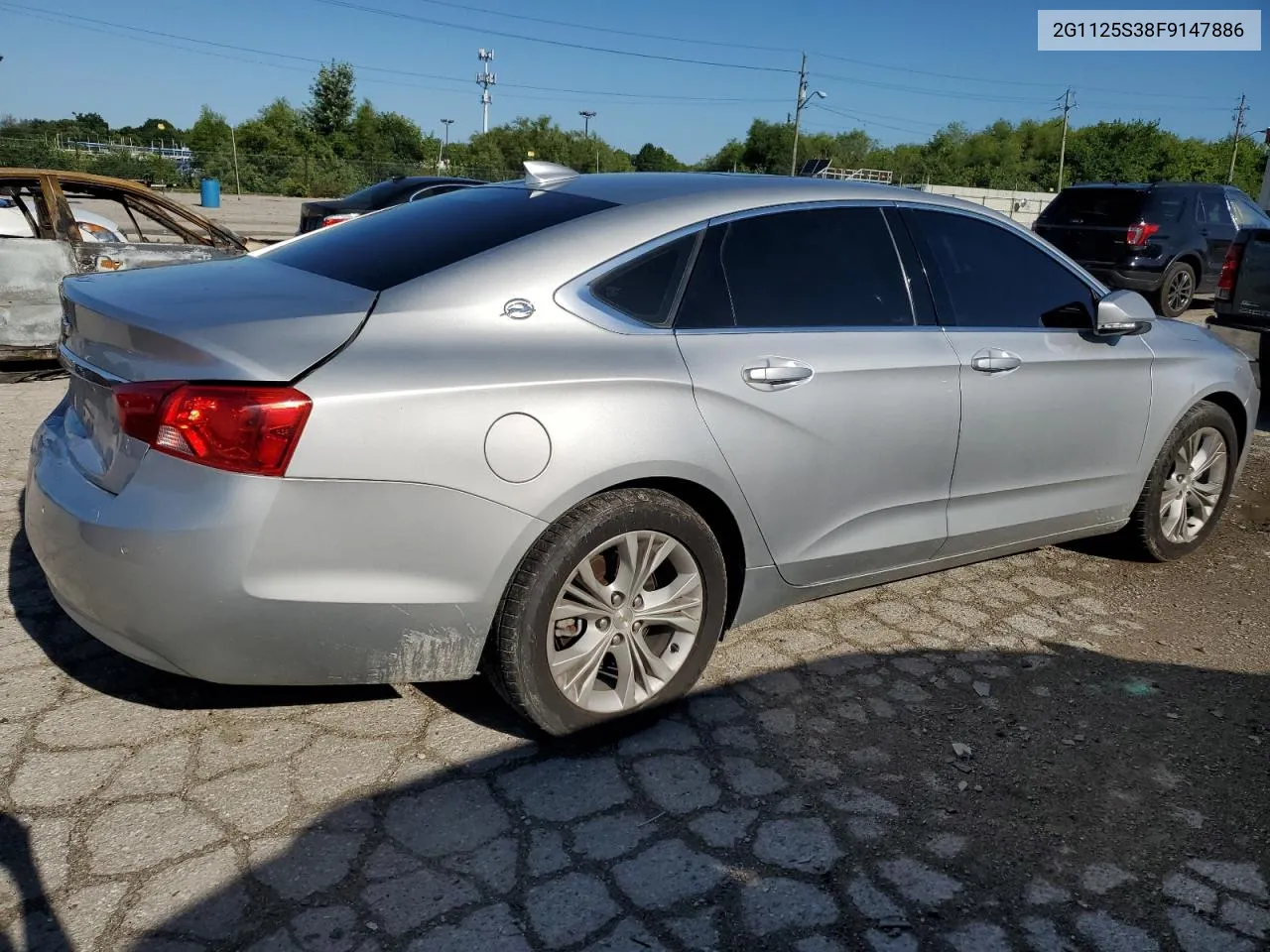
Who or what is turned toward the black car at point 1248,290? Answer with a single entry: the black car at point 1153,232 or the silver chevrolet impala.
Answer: the silver chevrolet impala

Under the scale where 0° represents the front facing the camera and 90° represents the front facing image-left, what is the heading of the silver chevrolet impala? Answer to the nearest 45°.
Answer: approximately 225°

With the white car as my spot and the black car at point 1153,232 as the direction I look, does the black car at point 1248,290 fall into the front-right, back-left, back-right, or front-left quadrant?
front-right

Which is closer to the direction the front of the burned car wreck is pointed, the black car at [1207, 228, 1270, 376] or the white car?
the black car

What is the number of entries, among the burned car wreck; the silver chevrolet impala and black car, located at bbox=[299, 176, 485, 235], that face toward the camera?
0

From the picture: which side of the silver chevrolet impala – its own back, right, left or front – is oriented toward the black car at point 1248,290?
front

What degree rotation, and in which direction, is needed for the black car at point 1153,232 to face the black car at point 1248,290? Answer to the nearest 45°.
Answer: approximately 135° to its right

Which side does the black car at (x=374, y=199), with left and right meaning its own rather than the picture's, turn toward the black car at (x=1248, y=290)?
right

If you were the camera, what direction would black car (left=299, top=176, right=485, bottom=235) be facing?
facing away from the viewer and to the right of the viewer

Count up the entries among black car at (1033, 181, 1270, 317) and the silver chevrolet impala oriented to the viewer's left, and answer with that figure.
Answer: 0

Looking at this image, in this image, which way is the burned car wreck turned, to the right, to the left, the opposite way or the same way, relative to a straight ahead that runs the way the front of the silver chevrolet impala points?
the same way

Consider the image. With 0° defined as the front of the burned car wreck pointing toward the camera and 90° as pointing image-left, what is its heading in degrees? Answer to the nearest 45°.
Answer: approximately 270°

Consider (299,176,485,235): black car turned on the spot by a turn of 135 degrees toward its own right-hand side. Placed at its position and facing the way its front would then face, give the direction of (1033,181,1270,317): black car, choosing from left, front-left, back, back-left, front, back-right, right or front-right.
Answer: left
